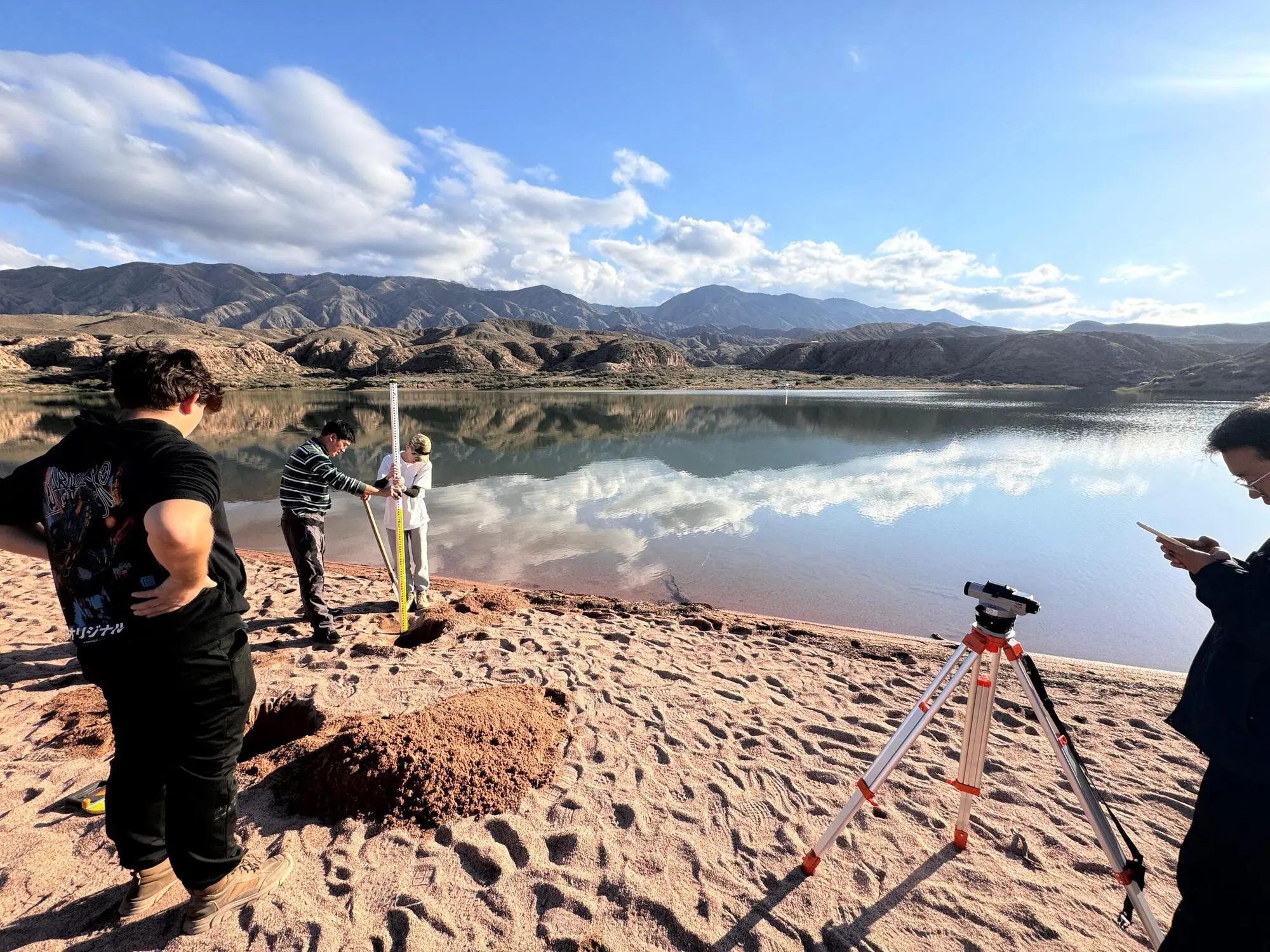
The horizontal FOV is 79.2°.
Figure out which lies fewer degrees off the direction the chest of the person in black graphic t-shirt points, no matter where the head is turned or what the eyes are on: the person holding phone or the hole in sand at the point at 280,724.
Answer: the hole in sand

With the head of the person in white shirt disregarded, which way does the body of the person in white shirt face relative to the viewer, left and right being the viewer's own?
facing the viewer and to the left of the viewer

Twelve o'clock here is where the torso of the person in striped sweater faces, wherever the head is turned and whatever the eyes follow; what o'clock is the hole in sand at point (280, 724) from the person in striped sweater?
The hole in sand is roughly at 3 o'clock from the person in striped sweater.

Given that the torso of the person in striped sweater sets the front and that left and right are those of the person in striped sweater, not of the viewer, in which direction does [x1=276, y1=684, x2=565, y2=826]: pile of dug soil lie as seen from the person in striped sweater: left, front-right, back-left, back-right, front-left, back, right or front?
right

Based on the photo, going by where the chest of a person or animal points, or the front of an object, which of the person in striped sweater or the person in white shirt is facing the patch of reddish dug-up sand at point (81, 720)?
the person in white shirt

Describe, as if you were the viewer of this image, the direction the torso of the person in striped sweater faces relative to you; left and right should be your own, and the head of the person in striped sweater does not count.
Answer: facing to the right of the viewer

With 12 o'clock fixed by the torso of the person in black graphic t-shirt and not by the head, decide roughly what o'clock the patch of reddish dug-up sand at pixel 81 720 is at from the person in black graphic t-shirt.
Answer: The patch of reddish dug-up sand is roughly at 10 o'clock from the person in black graphic t-shirt.

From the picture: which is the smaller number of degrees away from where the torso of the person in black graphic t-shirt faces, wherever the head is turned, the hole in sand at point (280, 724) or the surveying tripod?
the hole in sand

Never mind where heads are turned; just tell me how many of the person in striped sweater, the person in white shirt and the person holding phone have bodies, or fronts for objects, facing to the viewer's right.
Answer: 1

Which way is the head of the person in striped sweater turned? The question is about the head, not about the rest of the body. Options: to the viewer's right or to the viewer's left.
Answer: to the viewer's right

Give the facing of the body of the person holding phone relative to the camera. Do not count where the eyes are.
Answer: to the viewer's left

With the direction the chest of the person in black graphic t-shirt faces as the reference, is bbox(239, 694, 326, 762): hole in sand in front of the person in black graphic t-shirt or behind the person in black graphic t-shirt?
in front

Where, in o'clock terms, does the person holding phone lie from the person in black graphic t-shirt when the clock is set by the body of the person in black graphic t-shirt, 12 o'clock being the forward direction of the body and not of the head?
The person holding phone is roughly at 3 o'clock from the person in black graphic t-shirt.

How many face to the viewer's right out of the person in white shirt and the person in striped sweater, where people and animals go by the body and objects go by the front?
1
